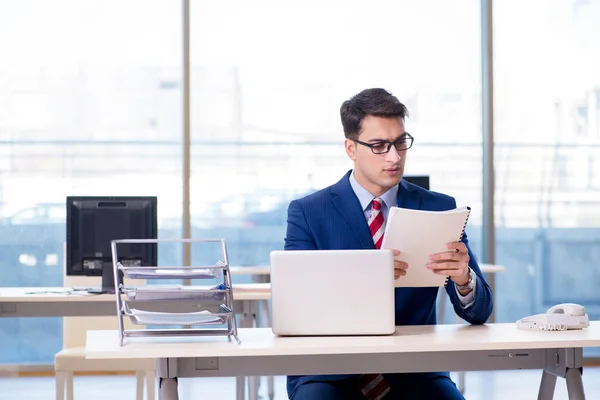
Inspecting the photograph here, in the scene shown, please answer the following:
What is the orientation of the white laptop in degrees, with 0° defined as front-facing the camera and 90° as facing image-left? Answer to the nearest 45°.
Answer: approximately 180°

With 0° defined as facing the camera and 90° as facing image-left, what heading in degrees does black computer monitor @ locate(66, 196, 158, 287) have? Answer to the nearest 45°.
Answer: approximately 180°

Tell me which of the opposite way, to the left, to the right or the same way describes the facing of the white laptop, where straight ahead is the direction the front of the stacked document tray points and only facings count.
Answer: the opposite way

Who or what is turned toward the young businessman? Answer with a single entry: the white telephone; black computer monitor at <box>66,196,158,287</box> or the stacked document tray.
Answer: the white telephone

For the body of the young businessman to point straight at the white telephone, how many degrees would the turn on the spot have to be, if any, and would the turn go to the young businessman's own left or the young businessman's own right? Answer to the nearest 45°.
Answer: approximately 90° to the young businessman's own left
